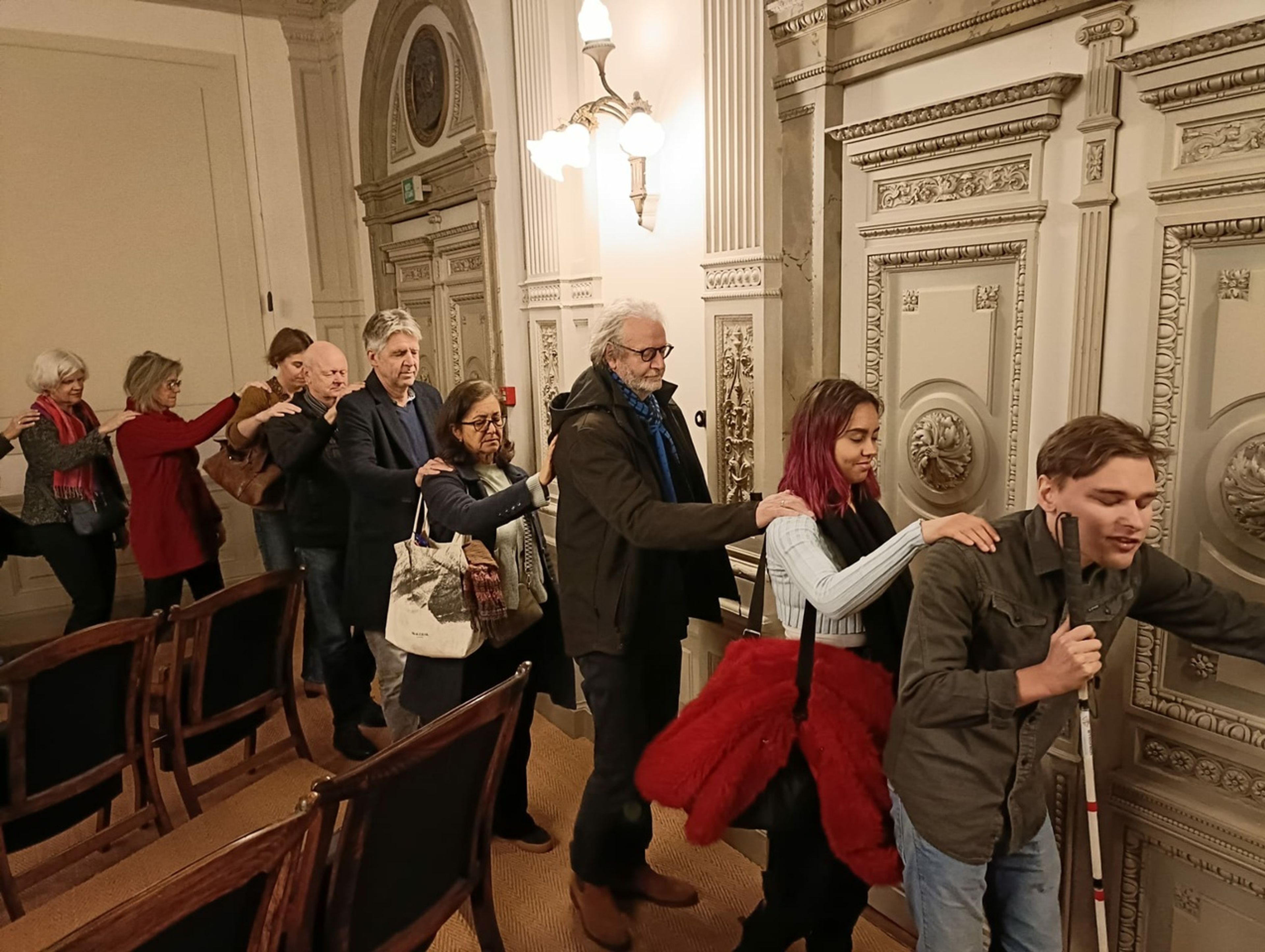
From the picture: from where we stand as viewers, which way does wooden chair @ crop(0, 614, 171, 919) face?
facing away from the viewer and to the left of the viewer

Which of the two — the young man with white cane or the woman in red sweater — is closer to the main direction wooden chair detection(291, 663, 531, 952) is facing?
the woman in red sweater

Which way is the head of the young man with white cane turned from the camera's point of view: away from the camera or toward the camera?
toward the camera

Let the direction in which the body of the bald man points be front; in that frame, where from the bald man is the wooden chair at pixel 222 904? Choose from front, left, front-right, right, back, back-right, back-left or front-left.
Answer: front-right

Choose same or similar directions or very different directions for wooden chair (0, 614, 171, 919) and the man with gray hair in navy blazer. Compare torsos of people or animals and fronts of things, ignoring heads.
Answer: very different directions

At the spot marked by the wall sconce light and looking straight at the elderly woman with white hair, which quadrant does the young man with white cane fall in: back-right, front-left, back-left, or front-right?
back-left

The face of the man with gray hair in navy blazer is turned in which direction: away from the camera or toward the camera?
toward the camera

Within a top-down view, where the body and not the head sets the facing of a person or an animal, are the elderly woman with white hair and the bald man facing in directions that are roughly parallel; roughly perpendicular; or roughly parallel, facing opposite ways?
roughly parallel

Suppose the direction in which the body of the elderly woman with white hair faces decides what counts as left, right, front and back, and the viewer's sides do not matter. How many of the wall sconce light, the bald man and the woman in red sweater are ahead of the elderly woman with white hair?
3

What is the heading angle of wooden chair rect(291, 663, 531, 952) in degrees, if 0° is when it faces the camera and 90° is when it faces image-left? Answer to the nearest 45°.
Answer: approximately 135°

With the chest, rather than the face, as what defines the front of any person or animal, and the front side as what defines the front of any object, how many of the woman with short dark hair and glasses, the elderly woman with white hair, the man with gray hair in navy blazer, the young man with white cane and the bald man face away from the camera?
0

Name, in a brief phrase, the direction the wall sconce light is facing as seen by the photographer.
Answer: facing the viewer and to the left of the viewer

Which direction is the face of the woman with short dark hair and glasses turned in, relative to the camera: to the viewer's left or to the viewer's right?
to the viewer's right

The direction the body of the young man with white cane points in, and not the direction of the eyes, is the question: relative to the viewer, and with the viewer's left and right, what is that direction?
facing the viewer and to the right of the viewer
